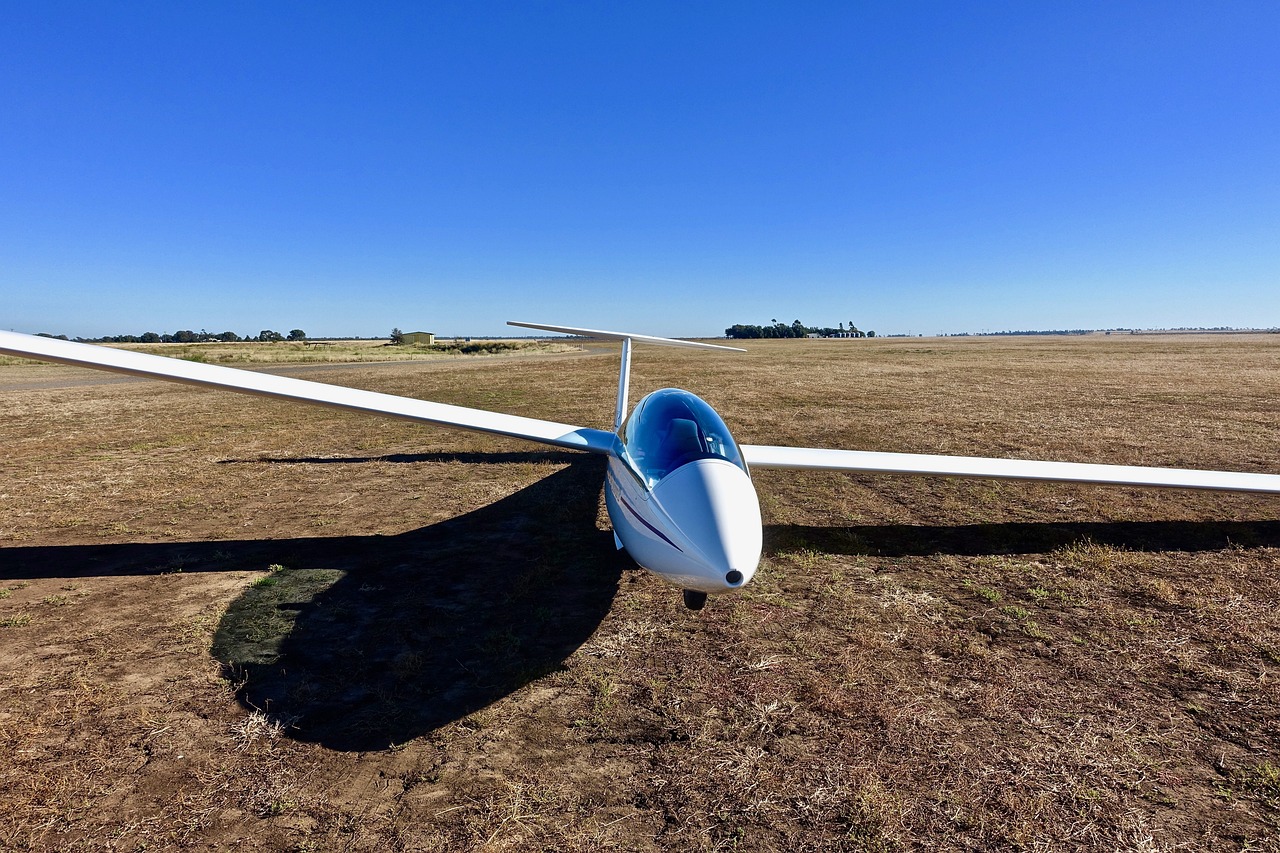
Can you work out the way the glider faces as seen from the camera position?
facing the viewer
